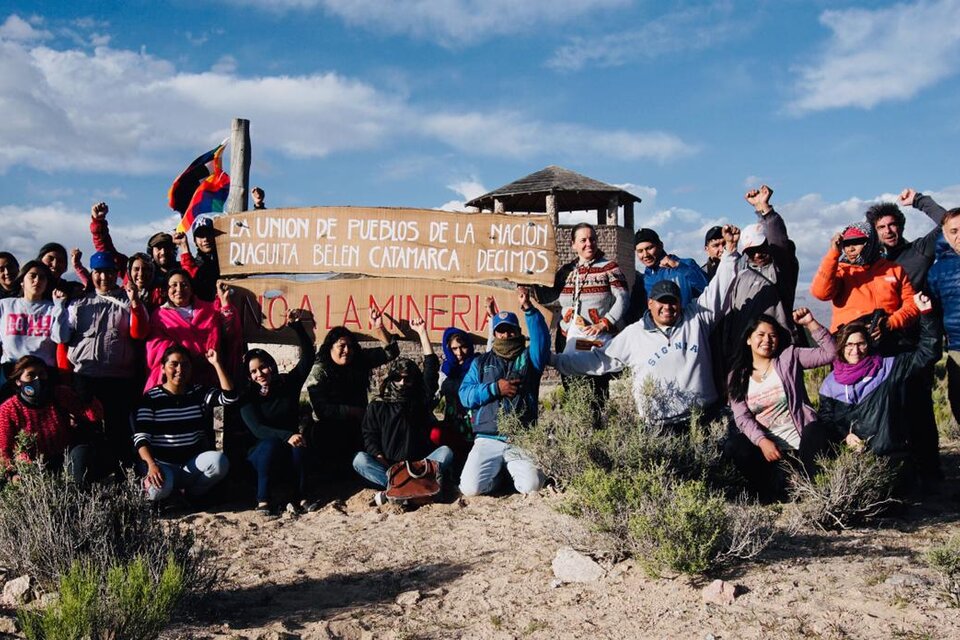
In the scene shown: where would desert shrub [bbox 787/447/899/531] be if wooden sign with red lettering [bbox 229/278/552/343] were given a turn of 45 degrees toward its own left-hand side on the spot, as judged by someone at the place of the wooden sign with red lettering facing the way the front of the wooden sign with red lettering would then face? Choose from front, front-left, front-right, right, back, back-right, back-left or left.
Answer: front

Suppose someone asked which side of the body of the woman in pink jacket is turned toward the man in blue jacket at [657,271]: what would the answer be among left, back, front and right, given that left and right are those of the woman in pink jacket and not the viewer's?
left

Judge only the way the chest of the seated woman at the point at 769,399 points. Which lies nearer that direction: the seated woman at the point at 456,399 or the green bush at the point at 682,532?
the green bush

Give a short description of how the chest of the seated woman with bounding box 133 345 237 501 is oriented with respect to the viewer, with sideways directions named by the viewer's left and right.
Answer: facing the viewer

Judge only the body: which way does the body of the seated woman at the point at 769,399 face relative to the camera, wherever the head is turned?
toward the camera

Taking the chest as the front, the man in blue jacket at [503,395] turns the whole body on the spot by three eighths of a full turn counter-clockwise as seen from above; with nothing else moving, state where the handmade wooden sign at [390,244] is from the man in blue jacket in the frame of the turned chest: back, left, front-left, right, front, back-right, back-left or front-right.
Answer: left

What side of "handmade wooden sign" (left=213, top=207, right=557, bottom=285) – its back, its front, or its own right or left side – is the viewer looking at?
front

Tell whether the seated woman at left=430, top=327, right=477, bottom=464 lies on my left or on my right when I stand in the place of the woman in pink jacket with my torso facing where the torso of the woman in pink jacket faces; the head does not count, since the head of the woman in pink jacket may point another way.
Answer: on my left

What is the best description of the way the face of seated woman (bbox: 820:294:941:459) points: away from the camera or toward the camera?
toward the camera

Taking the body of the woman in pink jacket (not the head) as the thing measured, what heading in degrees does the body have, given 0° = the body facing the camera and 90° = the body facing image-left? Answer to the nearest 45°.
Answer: approximately 0°

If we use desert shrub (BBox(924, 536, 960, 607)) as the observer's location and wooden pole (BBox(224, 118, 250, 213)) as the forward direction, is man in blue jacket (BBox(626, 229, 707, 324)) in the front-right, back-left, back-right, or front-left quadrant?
front-right

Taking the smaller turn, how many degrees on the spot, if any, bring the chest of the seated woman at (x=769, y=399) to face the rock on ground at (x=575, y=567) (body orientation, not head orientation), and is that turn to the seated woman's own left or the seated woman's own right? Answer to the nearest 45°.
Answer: approximately 45° to the seated woman's own right
